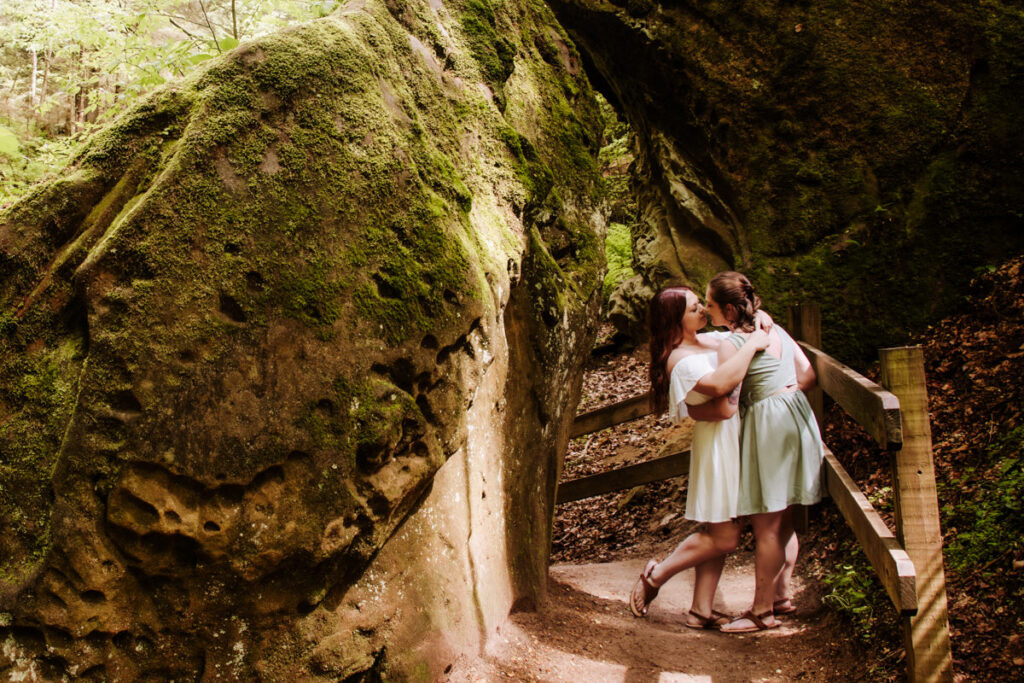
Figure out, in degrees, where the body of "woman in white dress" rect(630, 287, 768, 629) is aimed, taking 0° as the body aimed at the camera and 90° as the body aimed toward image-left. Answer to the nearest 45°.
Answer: approximately 270°

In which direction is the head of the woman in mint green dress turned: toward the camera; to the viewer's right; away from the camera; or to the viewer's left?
to the viewer's left

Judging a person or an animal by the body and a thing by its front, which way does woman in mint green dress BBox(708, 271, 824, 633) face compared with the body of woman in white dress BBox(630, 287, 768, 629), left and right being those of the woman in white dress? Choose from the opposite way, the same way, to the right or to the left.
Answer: the opposite way

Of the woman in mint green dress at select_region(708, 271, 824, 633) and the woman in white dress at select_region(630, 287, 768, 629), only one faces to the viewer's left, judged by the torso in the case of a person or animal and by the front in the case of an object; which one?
the woman in mint green dress

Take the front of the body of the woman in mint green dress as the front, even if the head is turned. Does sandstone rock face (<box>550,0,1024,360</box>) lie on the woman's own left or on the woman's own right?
on the woman's own right

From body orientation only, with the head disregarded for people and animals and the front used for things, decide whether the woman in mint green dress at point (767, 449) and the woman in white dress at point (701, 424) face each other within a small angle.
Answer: yes

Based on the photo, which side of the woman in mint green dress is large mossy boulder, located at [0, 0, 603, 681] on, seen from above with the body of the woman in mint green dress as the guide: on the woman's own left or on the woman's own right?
on the woman's own left

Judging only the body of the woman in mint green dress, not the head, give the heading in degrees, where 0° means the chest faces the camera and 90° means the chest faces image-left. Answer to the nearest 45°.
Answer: approximately 90°

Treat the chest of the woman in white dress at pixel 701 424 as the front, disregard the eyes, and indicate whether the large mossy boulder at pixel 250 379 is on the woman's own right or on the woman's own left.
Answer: on the woman's own right

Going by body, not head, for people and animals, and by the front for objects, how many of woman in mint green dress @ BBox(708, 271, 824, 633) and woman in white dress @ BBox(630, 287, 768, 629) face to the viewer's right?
1
